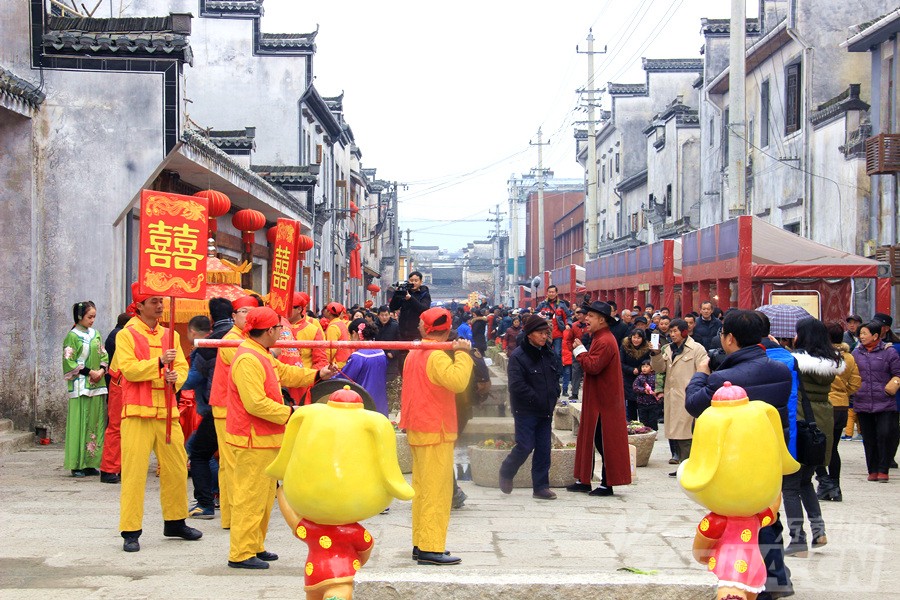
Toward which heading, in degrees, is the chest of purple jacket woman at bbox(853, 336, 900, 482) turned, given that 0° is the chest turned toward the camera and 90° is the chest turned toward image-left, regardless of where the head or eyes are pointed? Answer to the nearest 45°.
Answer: approximately 0°

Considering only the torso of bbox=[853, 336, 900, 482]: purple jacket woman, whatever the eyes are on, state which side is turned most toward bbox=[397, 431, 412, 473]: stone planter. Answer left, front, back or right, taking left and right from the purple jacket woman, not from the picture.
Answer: right

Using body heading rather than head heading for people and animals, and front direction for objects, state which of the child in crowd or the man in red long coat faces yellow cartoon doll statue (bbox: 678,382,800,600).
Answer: the child in crowd

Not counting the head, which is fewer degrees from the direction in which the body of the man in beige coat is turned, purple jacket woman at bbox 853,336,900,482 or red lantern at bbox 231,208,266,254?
the red lantern

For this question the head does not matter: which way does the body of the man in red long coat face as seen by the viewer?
to the viewer's left

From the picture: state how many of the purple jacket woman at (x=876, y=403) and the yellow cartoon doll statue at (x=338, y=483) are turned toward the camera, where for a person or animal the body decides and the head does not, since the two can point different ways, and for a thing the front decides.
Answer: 1

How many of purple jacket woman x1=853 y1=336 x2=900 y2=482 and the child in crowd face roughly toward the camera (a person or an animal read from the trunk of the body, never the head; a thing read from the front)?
2

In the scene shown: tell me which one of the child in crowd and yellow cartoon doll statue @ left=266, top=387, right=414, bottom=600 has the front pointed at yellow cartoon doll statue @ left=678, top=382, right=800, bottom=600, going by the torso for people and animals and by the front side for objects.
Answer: the child in crowd

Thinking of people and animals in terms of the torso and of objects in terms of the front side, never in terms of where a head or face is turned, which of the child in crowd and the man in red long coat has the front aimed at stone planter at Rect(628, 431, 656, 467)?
the child in crowd
